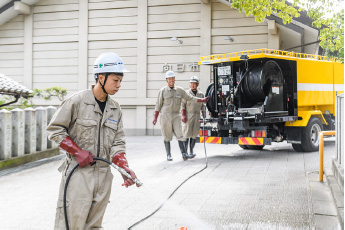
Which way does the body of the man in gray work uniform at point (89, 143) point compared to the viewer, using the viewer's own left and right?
facing the viewer and to the right of the viewer

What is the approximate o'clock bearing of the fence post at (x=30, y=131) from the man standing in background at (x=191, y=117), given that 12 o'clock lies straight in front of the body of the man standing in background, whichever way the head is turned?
The fence post is roughly at 3 o'clock from the man standing in background.

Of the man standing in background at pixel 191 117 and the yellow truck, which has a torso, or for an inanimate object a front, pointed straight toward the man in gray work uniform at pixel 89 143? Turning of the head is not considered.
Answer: the man standing in background

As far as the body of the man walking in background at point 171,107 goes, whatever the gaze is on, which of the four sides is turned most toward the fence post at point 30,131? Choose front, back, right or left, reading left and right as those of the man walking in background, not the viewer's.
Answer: right

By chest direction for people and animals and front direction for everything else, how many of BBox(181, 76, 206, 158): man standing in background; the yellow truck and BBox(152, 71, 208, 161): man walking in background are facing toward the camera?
2

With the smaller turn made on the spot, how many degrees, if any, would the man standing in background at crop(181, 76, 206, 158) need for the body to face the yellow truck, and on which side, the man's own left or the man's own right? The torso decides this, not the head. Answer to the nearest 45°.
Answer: approximately 90° to the man's own left

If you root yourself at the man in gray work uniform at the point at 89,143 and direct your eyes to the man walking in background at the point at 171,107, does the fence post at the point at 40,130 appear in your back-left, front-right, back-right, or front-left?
front-left

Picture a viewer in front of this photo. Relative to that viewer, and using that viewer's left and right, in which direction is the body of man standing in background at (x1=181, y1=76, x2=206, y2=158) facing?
facing the viewer

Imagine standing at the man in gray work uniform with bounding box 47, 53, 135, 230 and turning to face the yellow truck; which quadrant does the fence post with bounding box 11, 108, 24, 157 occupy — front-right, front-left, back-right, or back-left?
front-left

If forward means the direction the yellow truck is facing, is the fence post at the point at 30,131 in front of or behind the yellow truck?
behind

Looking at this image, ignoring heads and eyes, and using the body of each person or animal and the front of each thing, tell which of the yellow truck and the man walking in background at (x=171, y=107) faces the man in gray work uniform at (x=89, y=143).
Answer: the man walking in background

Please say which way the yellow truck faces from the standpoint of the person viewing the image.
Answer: facing away from the viewer and to the right of the viewer

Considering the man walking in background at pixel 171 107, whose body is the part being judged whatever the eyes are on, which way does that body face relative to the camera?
toward the camera

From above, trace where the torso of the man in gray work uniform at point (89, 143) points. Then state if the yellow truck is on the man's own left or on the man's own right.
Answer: on the man's own left
